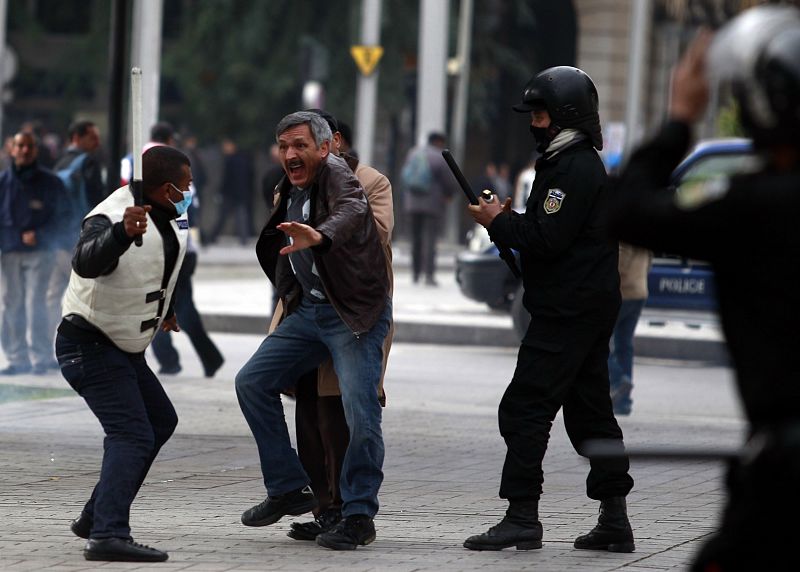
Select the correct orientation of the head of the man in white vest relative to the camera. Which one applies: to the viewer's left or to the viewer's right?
to the viewer's right

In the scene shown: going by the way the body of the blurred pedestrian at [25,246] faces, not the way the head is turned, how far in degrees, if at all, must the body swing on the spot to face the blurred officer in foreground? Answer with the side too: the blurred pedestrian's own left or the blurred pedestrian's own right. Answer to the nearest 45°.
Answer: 0° — they already face them

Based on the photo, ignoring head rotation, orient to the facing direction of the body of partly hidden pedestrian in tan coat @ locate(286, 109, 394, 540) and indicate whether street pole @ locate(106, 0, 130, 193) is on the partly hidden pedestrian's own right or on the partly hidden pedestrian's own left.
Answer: on the partly hidden pedestrian's own right

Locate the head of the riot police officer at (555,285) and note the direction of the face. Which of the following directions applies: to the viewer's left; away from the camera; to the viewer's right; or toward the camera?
to the viewer's left

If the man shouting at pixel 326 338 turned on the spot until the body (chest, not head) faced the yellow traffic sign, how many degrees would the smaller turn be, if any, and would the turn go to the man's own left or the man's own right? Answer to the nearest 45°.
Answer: approximately 135° to the man's own right

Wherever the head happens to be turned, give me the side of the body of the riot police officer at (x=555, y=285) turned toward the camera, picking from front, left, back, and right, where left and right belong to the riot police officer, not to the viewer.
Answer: left

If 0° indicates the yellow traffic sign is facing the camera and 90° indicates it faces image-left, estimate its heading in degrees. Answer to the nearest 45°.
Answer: approximately 0°
